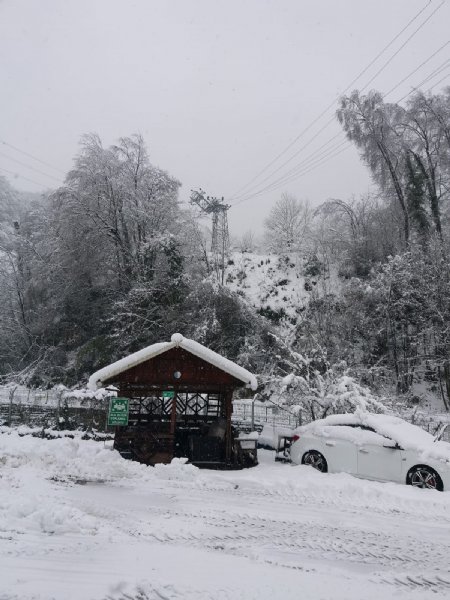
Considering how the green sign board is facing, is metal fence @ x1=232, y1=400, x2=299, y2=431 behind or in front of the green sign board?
behind

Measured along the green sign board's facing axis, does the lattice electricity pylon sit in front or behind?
behind

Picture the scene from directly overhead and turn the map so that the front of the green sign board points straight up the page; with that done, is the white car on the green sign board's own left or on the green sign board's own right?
on the green sign board's own left

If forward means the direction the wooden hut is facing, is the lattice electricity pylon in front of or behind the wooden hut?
behind

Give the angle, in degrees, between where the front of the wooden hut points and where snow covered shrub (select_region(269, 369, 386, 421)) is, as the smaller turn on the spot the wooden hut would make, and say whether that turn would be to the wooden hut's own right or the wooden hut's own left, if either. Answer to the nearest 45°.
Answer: approximately 90° to the wooden hut's own left

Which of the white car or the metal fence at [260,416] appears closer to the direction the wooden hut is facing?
the white car

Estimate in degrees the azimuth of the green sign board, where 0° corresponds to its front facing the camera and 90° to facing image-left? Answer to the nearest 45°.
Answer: approximately 0°

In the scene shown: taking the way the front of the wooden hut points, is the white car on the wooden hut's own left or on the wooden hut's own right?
on the wooden hut's own left

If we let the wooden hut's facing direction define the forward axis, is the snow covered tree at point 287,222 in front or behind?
behind
